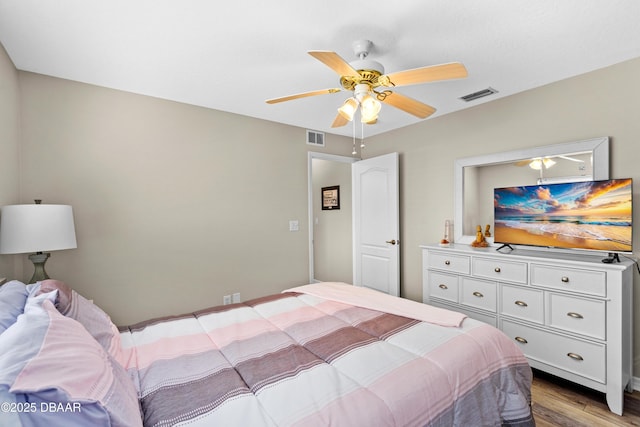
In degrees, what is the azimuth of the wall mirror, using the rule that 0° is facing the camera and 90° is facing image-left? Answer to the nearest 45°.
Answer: approximately 45°

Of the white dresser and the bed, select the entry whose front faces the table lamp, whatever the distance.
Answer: the white dresser

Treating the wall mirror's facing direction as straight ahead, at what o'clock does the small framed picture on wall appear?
The small framed picture on wall is roughly at 2 o'clock from the wall mirror.

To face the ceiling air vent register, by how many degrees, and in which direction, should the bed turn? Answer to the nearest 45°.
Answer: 0° — it already faces it

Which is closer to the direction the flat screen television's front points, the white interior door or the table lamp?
the table lamp

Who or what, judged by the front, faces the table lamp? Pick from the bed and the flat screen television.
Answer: the flat screen television

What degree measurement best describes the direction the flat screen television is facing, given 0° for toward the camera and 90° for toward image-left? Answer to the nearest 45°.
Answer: approximately 45°
